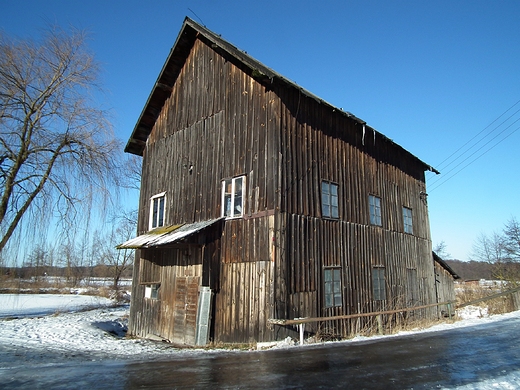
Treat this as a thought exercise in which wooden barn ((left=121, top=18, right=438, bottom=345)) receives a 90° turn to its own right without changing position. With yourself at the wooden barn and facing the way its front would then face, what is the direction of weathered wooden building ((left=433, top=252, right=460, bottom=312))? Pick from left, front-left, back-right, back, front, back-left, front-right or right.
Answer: right

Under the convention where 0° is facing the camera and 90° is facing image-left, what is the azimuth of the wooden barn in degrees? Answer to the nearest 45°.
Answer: approximately 45°
